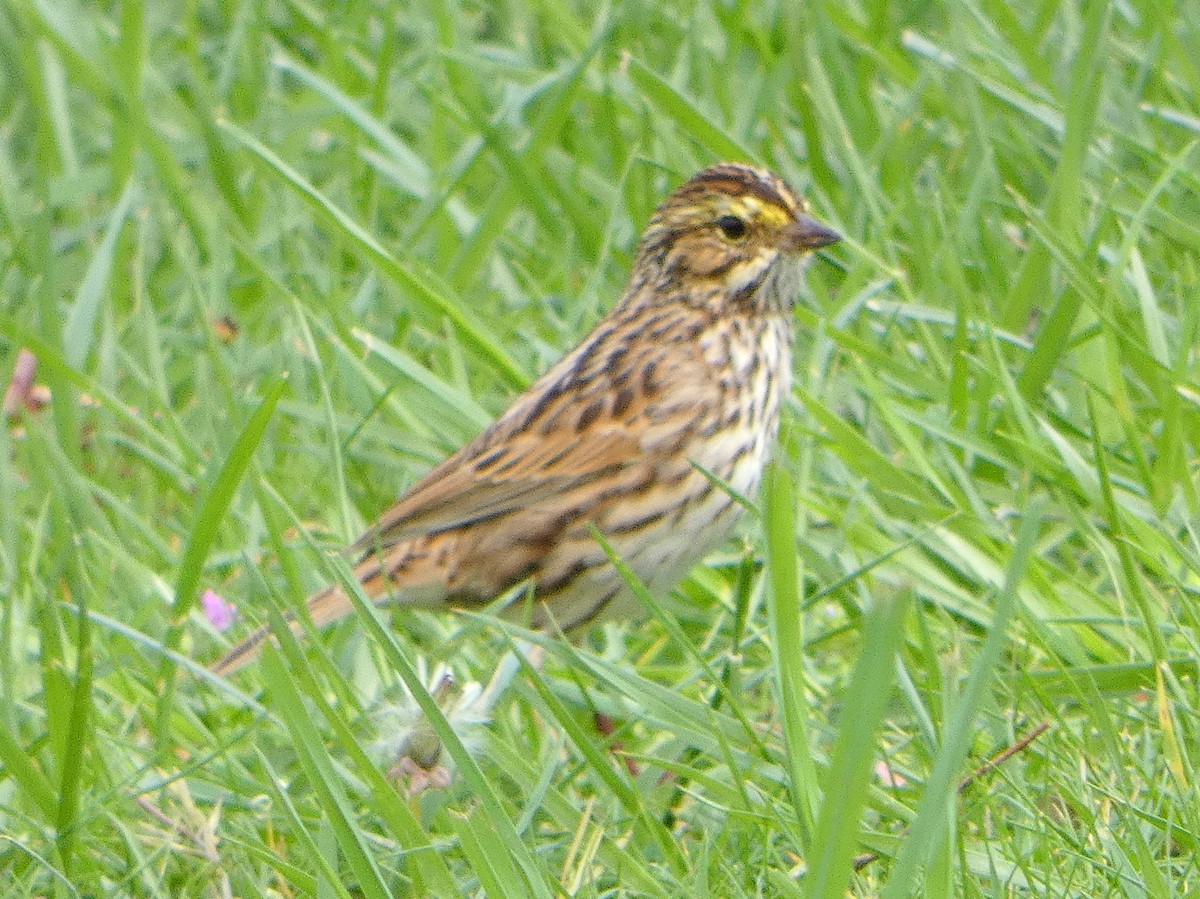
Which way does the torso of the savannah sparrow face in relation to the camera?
to the viewer's right
